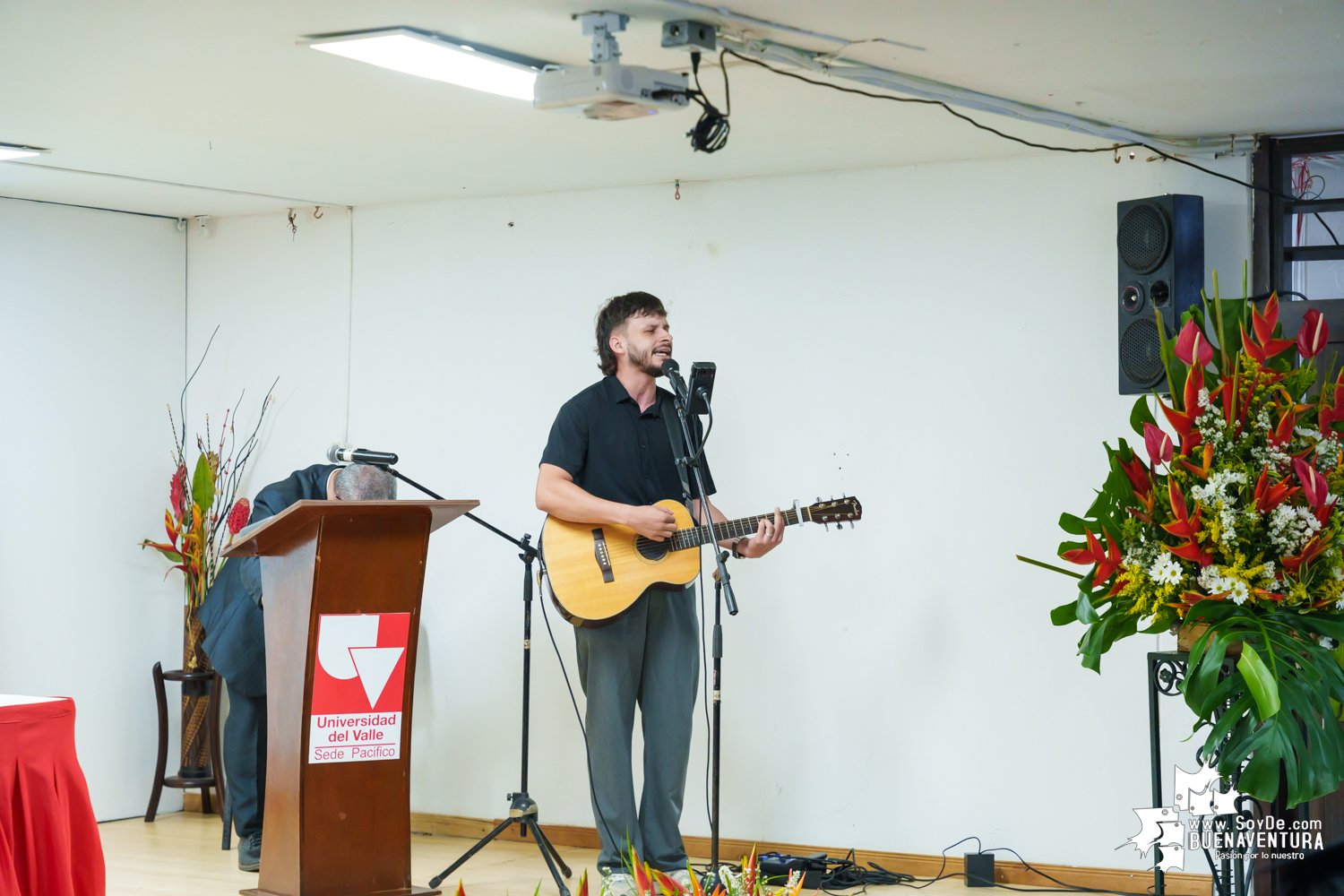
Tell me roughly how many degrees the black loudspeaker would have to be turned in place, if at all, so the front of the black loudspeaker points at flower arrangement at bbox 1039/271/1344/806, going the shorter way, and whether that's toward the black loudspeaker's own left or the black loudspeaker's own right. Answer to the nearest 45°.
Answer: approximately 45° to the black loudspeaker's own left

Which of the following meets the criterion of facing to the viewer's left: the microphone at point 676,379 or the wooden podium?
the microphone

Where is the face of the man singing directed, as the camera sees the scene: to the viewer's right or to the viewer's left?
to the viewer's right

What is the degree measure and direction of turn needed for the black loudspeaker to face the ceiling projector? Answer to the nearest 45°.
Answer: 0° — it already faces it

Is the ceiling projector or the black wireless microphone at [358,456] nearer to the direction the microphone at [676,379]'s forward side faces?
the black wireless microphone

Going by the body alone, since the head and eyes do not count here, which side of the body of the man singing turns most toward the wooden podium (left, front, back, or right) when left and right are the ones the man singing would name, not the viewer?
right

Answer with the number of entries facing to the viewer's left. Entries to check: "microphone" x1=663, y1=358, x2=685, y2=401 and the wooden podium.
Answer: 1

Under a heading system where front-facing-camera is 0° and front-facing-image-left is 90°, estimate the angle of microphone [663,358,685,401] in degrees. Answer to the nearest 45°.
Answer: approximately 90°
